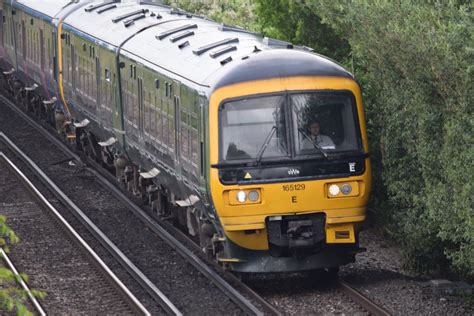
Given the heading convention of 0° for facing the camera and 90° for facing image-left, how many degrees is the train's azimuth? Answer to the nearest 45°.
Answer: approximately 315°

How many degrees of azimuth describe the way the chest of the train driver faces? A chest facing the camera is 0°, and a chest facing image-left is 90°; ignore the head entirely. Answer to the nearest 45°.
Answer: approximately 0°
